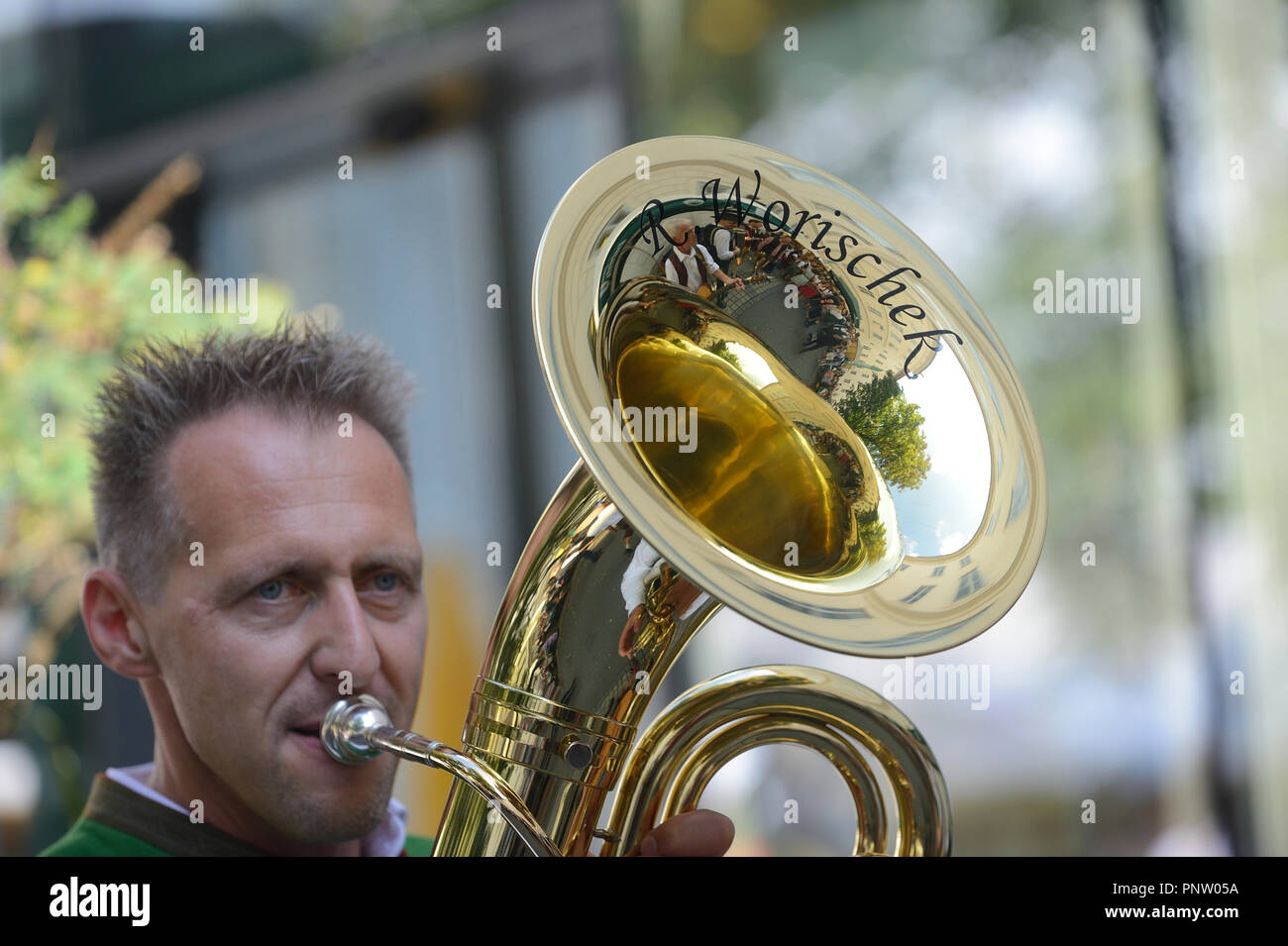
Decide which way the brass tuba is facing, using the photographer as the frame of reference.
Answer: facing the viewer and to the right of the viewer
